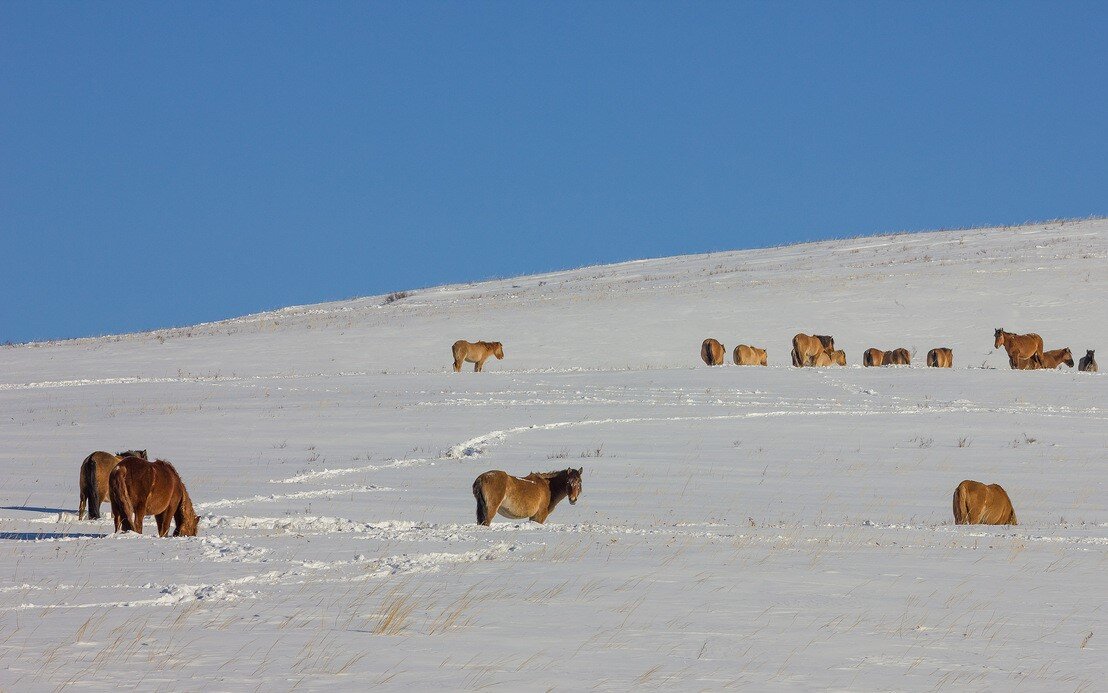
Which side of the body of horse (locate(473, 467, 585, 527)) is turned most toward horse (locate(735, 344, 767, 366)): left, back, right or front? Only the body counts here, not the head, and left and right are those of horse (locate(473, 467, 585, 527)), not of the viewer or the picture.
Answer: left

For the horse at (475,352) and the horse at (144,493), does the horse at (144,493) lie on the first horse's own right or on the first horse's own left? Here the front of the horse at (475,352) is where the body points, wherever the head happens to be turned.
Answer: on the first horse's own right

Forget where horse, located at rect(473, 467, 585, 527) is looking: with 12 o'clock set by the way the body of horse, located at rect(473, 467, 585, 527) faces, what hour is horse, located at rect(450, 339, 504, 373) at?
horse, located at rect(450, 339, 504, 373) is roughly at 9 o'clock from horse, located at rect(473, 467, 585, 527).

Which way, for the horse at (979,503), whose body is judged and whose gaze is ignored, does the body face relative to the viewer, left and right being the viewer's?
facing away from the viewer and to the right of the viewer

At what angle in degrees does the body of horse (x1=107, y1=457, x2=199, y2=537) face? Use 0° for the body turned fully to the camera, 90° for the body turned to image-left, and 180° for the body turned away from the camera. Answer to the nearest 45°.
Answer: approximately 225°

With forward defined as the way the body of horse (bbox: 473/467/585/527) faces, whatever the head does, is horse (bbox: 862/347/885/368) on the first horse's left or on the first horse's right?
on the first horse's left

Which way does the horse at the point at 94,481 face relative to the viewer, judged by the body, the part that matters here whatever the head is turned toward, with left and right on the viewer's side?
facing away from the viewer and to the right of the viewer

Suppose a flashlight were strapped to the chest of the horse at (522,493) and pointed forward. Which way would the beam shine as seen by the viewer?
to the viewer's right

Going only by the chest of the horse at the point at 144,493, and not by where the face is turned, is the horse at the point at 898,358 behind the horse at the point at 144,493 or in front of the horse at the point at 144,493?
in front

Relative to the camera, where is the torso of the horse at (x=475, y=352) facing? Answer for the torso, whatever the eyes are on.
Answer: to the viewer's right

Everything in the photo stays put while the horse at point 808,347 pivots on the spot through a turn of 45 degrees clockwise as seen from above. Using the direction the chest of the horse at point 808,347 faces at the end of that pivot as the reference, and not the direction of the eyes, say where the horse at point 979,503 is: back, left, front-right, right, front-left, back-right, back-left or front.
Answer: right
